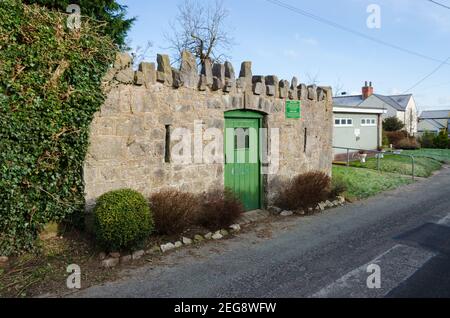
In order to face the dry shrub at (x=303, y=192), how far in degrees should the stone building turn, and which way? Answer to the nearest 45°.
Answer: approximately 90° to its left

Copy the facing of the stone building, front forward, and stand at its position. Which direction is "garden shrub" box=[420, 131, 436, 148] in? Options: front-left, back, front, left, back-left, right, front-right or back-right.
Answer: left

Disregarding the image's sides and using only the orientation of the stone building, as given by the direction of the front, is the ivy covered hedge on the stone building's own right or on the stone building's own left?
on the stone building's own right

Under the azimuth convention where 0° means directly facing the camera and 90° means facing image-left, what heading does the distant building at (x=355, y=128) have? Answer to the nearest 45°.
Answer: approximately 315°

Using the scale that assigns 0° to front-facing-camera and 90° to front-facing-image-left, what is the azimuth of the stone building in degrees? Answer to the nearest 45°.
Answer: approximately 315°

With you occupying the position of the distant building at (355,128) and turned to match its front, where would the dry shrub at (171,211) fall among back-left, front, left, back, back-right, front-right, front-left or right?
front-right

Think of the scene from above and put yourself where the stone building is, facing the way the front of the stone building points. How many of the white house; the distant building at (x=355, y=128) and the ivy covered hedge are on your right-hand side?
1
